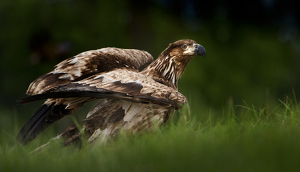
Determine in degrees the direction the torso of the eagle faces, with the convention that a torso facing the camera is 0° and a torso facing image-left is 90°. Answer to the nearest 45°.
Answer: approximately 270°
